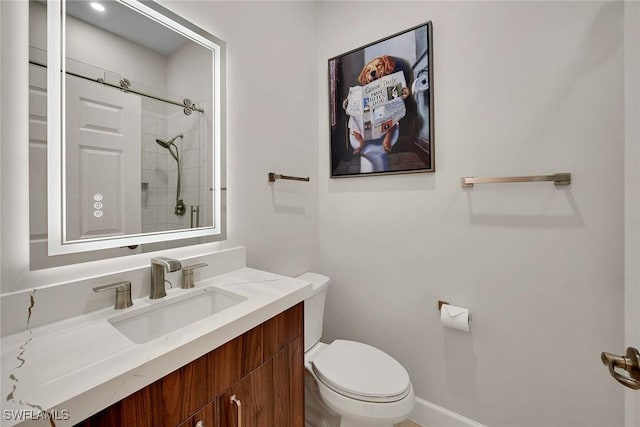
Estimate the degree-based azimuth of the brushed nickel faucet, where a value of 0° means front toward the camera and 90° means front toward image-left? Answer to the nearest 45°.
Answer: approximately 315°

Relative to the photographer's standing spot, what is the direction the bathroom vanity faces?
facing the viewer and to the right of the viewer

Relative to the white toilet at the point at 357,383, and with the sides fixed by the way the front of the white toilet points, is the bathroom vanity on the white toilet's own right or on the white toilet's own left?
on the white toilet's own right

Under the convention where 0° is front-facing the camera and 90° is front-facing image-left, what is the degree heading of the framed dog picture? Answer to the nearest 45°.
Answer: approximately 45°
